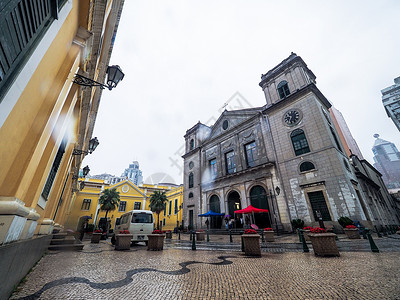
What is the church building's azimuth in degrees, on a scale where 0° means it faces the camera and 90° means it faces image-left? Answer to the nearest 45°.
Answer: approximately 45°

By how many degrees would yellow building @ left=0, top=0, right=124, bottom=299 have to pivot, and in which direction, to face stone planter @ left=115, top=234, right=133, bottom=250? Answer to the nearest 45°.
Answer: approximately 45° to its left

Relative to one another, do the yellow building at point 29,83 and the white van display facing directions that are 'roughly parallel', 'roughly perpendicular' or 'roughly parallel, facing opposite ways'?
roughly perpendicular

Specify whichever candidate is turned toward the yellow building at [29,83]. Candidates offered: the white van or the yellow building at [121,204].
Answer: the yellow building at [121,204]

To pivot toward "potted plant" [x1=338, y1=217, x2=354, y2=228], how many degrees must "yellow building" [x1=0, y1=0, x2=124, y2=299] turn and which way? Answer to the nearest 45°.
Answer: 0° — it already faces it

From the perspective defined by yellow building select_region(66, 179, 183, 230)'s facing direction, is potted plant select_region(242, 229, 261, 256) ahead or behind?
ahead

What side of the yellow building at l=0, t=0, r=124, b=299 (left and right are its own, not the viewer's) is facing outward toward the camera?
right

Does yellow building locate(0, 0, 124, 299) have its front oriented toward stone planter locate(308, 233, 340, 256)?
yes

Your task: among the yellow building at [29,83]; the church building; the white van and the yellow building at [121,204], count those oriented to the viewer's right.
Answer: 1

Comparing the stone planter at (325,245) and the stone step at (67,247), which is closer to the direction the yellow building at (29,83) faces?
the stone planter

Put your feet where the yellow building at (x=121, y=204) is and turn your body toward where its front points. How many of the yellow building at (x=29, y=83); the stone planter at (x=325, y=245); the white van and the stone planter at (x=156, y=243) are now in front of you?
4

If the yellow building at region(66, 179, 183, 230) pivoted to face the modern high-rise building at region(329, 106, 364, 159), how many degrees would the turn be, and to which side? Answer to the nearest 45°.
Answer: approximately 45° to its left

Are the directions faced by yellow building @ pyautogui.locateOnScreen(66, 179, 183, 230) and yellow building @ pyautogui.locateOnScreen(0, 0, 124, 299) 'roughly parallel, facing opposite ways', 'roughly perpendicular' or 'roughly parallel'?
roughly perpendicular

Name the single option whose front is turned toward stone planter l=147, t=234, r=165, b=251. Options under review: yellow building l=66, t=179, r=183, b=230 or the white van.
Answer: the yellow building

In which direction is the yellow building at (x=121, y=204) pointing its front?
toward the camera
